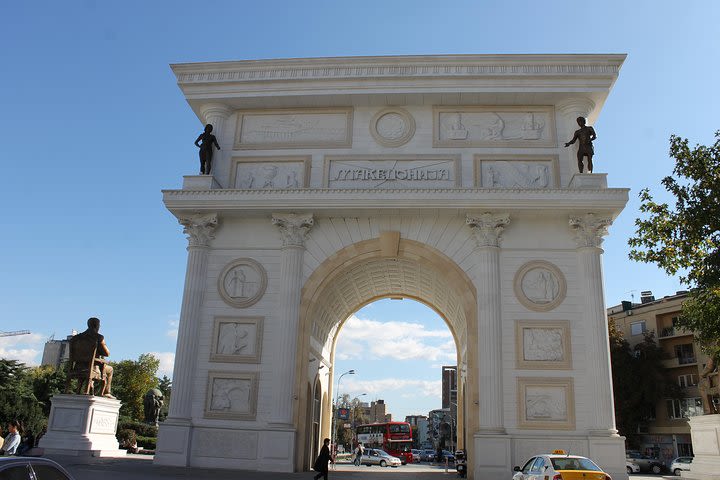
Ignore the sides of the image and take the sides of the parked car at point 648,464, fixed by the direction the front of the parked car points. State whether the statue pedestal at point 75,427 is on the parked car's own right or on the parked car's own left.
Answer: on the parked car's own right

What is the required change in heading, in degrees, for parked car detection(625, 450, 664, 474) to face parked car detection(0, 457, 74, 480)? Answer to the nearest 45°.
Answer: approximately 90° to its right

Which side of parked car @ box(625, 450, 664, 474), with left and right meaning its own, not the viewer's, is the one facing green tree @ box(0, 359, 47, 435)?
back

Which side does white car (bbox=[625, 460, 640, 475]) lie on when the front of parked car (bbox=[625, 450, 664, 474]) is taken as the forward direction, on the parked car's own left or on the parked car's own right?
on the parked car's own right

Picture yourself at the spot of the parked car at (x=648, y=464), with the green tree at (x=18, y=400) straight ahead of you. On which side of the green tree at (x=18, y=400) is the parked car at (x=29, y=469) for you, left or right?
left

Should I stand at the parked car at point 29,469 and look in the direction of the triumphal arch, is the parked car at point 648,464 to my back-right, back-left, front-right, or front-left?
front-right
